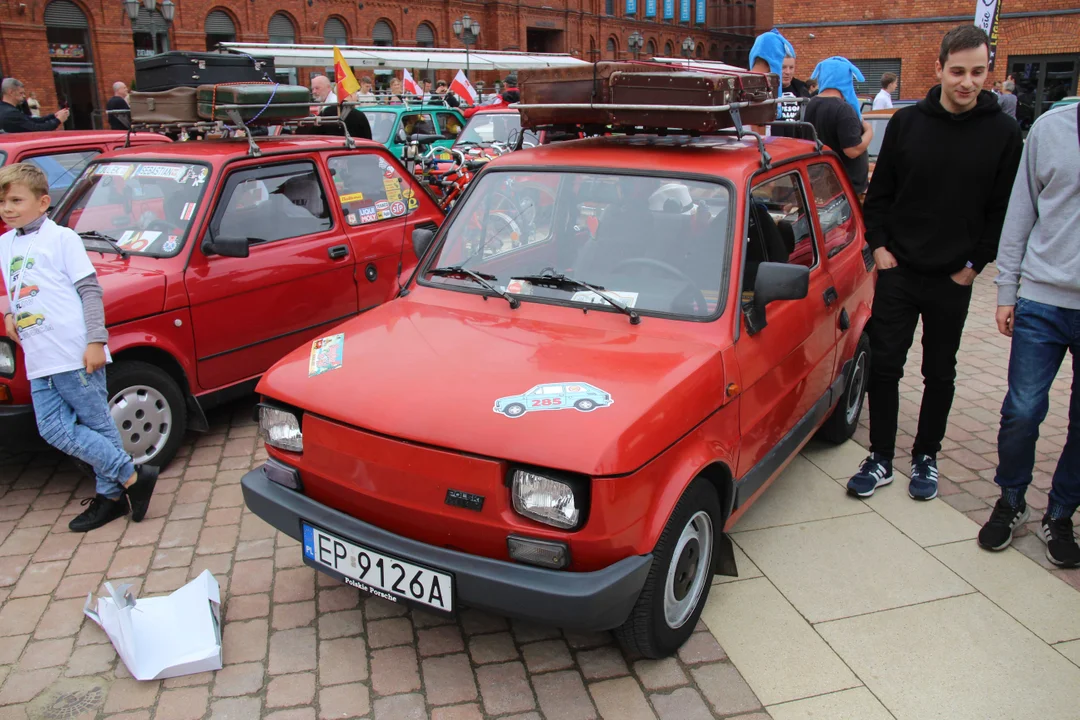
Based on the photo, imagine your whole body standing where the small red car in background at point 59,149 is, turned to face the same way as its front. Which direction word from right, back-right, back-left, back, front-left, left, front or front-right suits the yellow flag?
back

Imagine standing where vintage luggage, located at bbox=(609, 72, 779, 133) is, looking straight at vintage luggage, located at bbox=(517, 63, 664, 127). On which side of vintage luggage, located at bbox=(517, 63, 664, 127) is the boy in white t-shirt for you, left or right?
left

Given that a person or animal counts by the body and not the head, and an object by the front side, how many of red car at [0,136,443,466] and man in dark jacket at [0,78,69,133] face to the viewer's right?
1

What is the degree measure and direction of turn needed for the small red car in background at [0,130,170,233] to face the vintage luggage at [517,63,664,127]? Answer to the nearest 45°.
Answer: approximately 90° to its left

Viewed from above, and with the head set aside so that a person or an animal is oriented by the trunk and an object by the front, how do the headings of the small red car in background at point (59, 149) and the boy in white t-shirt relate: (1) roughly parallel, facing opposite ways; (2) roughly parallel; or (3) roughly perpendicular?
roughly parallel

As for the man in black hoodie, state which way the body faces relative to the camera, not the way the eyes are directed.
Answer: toward the camera

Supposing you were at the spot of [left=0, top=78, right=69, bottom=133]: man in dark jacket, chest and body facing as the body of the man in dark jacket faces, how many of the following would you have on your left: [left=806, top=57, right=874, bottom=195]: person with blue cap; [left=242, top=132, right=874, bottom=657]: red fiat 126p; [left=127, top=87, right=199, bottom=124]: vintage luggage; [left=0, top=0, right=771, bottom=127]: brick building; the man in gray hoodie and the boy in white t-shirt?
1

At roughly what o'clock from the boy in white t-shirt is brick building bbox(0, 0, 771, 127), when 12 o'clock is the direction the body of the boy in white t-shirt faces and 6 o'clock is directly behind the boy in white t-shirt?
The brick building is roughly at 5 o'clock from the boy in white t-shirt.

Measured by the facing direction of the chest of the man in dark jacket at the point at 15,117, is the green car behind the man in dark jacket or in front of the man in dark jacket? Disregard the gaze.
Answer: in front

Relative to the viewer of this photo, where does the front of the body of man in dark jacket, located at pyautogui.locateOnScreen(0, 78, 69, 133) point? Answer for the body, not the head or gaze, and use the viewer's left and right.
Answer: facing to the right of the viewer

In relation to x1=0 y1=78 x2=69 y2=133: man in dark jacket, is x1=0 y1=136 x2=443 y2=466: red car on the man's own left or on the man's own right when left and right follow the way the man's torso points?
on the man's own right

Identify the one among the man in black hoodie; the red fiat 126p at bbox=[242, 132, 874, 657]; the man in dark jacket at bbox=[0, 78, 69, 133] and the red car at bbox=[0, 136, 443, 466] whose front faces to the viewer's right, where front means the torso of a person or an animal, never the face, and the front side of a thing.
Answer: the man in dark jacket

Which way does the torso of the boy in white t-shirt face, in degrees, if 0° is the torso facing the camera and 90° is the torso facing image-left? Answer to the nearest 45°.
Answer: approximately 45°
